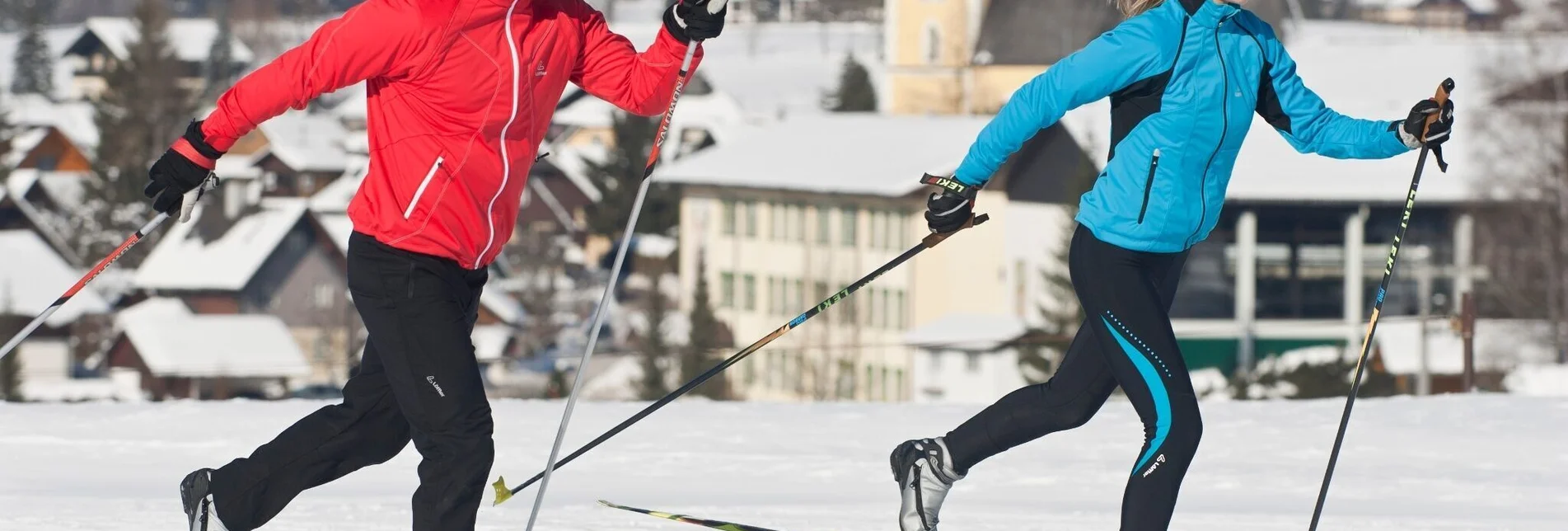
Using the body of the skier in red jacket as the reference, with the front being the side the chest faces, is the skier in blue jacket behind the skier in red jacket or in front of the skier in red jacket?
in front

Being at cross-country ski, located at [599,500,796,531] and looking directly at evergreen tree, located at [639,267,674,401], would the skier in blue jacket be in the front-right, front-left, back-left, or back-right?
back-right

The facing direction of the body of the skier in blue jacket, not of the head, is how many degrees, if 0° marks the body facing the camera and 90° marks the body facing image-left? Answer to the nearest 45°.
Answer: approximately 315°

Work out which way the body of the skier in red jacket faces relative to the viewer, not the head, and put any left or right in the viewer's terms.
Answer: facing the viewer and to the right of the viewer

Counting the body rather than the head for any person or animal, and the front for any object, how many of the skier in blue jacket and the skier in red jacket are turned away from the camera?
0

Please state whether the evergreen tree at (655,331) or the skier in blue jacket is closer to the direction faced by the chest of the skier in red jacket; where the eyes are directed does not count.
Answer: the skier in blue jacket
